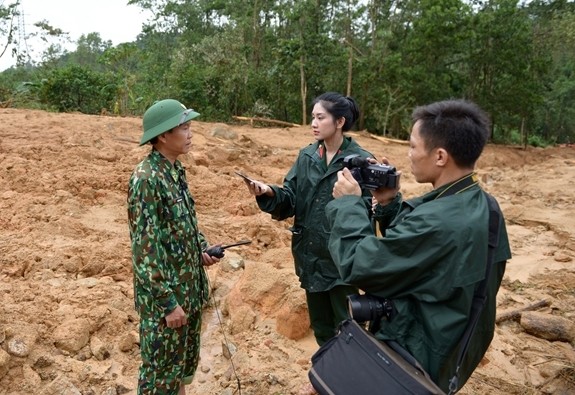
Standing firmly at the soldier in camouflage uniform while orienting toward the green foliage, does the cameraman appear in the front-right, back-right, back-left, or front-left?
back-right

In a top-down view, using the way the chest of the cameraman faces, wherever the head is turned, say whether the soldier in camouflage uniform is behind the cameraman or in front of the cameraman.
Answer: in front

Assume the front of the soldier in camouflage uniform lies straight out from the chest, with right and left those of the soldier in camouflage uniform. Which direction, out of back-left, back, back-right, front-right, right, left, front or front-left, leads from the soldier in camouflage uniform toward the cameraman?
front-right

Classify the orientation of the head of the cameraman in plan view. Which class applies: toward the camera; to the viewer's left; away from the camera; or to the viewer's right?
to the viewer's left

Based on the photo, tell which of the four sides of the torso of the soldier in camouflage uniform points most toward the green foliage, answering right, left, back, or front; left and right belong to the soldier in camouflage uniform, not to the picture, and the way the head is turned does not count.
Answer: left

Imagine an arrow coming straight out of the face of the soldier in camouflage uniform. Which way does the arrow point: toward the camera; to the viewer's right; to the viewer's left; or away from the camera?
to the viewer's right

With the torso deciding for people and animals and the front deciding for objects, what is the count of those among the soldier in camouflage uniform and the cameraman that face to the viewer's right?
1

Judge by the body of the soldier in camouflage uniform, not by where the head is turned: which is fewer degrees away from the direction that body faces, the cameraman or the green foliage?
the cameraman

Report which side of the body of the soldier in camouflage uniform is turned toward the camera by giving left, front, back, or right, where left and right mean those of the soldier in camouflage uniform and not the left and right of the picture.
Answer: right

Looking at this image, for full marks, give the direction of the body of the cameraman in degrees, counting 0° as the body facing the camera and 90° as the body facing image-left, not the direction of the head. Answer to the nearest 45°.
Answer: approximately 135°
